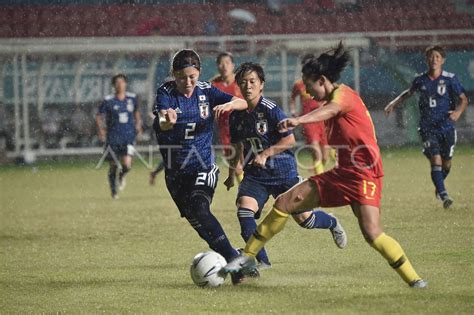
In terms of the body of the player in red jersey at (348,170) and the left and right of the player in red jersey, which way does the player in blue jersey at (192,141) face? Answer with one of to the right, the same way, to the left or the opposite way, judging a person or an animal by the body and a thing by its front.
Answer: to the left

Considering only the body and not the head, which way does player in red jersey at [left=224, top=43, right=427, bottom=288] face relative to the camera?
to the viewer's left

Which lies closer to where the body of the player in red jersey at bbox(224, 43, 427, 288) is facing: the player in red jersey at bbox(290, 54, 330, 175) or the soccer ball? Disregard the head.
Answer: the soccer ball

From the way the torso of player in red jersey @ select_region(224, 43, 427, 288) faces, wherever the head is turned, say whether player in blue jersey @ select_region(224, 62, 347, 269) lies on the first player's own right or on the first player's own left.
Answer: on the first player's own right

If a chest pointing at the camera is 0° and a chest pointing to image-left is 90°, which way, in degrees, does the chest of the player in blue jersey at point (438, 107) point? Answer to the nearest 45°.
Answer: approximately 0°

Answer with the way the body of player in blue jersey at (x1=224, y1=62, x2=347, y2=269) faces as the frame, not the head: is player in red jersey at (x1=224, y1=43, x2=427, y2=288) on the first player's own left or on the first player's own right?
on the first player's own left

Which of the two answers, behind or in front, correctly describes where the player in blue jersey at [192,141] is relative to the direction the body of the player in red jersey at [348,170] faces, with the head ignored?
in front

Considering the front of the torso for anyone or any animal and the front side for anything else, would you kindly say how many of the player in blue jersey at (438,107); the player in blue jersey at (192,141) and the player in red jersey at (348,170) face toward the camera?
2

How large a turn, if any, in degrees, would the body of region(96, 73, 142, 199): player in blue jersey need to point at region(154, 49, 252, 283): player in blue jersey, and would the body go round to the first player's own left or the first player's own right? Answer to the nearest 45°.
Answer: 0° — they already face them

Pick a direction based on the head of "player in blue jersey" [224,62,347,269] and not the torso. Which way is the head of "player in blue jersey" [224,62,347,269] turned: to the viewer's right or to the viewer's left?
to the viewer's left

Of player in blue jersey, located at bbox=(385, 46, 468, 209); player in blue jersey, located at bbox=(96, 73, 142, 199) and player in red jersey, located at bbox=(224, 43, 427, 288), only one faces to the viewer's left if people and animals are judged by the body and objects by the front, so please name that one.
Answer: the player in red jersey

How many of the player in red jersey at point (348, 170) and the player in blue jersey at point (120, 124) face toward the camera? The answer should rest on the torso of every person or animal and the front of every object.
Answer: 1
